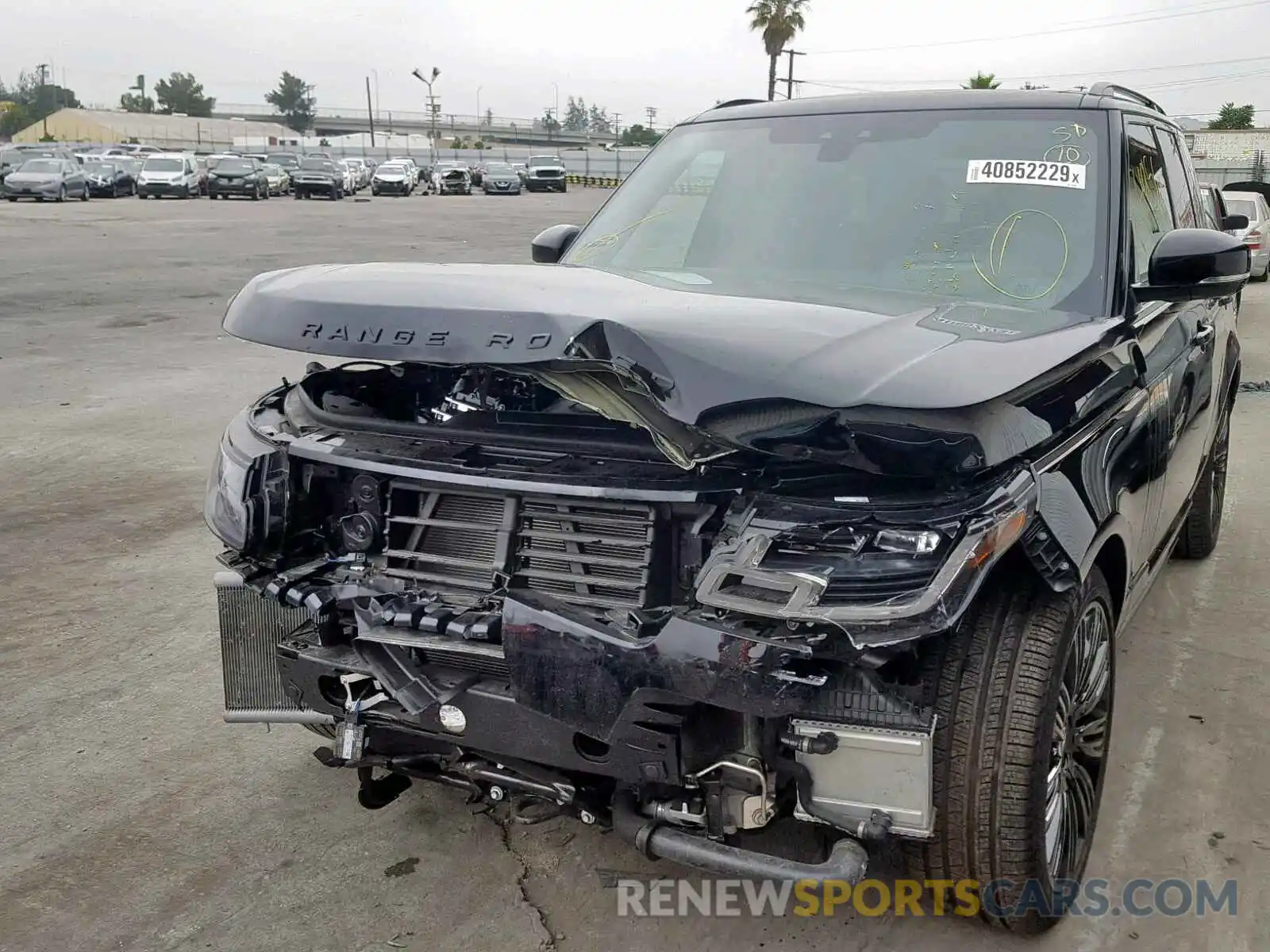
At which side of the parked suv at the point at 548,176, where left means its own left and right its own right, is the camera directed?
front

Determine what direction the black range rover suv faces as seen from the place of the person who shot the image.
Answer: facing the viewer and to the left of the viewer

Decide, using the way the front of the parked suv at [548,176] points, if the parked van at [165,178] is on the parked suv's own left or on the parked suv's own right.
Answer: on the parked suv's own right

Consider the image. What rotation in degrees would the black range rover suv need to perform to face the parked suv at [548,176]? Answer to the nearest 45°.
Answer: approximately 135° to its right

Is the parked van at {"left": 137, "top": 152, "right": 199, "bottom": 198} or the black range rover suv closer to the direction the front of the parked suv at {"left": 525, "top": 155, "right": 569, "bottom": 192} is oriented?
the black range rover suv

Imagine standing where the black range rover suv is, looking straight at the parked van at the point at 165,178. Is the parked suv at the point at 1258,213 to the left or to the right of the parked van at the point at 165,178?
right

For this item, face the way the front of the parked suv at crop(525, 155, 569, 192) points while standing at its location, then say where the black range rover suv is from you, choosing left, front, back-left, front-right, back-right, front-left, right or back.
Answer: front

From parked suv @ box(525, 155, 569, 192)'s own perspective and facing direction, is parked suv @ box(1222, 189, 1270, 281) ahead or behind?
ahead

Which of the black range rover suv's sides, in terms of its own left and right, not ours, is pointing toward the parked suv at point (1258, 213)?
back

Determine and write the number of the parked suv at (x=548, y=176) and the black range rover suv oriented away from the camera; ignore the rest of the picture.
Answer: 0
